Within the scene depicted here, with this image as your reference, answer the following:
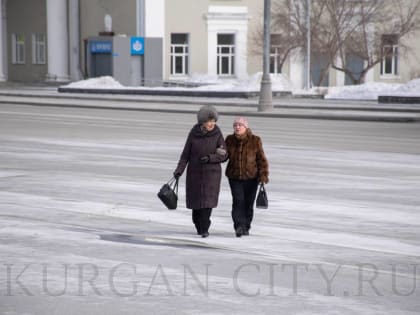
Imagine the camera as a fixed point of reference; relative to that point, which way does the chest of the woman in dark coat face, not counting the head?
toward the camera

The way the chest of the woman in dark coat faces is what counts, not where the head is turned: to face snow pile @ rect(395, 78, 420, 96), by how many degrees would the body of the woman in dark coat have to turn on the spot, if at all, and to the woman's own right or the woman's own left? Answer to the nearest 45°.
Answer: approximately 180°

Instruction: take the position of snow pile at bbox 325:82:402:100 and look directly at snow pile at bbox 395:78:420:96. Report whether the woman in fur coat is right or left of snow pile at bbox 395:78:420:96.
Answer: right

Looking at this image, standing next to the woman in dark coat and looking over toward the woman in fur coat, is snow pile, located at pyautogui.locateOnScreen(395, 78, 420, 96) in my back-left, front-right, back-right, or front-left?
front-left

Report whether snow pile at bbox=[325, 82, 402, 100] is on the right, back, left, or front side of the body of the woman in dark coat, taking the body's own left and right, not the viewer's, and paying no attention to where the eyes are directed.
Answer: back

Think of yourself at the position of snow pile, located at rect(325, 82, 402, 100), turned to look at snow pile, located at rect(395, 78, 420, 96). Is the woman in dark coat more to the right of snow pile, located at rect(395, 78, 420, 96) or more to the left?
right

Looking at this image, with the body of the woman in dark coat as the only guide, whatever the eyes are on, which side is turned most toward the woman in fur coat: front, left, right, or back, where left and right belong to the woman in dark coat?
left
